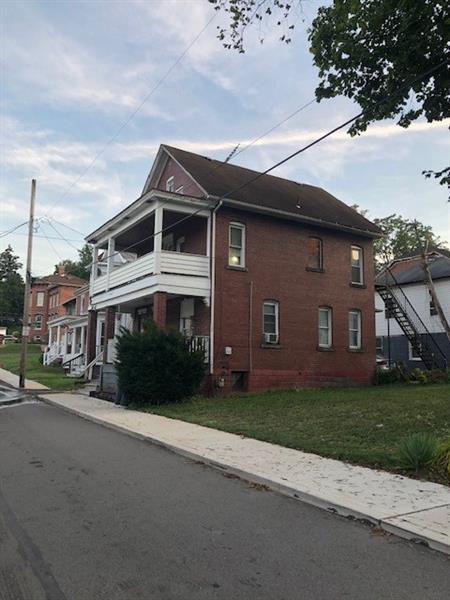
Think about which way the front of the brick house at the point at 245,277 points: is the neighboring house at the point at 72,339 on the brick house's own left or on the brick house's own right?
on the brick house's own right

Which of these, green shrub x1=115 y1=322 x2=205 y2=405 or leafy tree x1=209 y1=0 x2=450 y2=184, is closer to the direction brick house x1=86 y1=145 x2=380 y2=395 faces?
the green shrub

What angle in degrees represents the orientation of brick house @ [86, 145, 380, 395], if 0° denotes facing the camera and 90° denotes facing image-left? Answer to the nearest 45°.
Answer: approximately 45°

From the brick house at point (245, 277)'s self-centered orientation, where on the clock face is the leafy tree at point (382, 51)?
The leafy tree is roughly at 10 o'clock from the brick house.

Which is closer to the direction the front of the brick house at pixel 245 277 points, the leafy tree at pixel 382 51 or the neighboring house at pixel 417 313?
the leafy tree

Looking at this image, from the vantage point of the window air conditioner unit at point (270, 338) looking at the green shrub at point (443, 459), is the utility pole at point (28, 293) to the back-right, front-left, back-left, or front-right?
back-right

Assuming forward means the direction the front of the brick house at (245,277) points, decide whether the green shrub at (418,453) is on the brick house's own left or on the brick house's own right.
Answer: on the brick house's own left

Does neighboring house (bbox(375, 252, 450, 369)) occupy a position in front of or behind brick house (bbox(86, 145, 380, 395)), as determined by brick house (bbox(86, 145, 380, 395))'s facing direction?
behind
